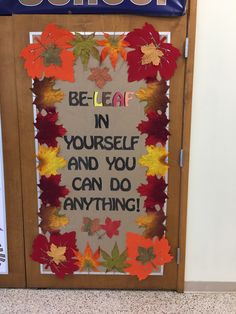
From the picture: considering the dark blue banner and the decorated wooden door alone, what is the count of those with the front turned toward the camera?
2

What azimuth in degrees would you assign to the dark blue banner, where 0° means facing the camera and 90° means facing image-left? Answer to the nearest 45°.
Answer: approximately 0°

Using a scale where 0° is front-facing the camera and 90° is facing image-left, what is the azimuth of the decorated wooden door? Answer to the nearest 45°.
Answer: approximately 0°
